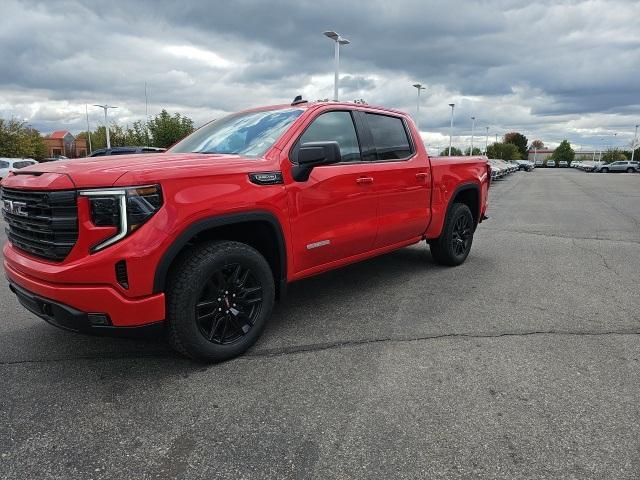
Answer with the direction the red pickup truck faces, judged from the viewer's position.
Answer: facing the viewer and to the left of the viewer
